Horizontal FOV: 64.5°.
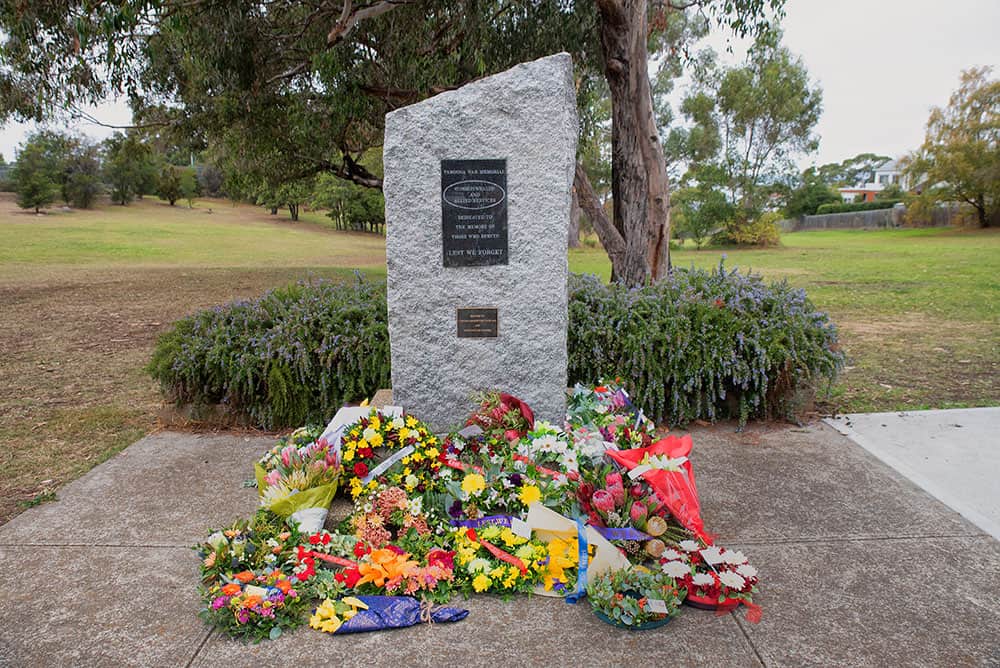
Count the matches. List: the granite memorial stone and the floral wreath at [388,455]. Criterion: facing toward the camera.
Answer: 2

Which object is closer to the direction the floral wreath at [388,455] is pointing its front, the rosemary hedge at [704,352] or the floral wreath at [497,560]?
the floral wreath

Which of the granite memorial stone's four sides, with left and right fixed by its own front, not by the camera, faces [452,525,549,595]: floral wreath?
front

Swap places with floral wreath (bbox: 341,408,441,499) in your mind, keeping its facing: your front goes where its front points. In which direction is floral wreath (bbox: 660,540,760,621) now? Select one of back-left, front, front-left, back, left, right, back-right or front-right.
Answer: front-left

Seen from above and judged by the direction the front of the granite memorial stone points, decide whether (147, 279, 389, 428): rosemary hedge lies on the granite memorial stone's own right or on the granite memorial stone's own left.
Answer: on the granite memorial stone's own right

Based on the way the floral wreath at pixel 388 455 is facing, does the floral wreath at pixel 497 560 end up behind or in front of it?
in front

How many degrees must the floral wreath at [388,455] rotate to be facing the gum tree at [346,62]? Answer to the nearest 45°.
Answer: approximately 180°

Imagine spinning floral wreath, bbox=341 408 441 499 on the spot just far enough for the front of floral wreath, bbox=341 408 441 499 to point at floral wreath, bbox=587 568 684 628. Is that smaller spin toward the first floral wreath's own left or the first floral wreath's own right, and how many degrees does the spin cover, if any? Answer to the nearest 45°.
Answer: approximately 45° to the first floral wreath's own left

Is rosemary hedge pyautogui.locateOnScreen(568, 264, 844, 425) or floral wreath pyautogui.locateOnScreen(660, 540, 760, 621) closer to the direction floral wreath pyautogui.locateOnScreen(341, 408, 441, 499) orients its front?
the floral wreath

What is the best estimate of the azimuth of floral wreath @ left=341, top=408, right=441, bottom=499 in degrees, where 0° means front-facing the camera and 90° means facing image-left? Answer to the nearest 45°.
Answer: approximately 0°

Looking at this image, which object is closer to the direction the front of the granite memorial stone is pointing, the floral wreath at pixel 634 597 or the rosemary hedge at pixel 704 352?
the floral wreath

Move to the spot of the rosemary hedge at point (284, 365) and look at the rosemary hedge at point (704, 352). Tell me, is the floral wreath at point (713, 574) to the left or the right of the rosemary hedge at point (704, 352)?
right
